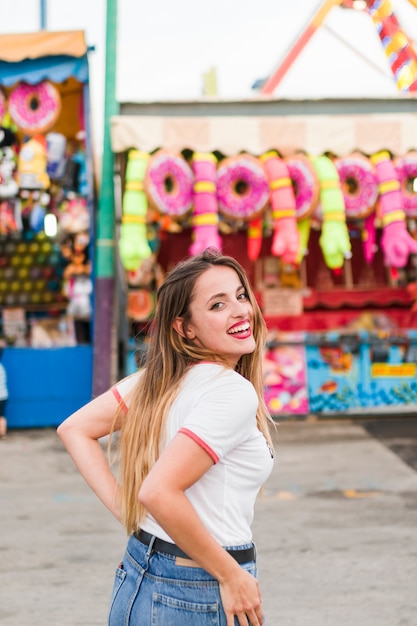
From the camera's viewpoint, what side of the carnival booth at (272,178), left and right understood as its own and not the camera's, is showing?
front

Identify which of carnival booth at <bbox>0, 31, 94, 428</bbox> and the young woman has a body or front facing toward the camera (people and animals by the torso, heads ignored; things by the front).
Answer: the carnival booth

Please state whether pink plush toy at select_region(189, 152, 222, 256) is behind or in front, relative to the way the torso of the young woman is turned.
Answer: in front

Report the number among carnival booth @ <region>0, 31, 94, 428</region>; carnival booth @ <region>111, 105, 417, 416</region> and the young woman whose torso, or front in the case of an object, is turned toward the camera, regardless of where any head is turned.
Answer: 2

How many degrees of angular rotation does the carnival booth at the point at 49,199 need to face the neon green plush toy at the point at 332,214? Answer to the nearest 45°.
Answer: approximately 45° to its left

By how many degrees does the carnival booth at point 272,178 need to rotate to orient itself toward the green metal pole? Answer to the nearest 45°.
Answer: approximately 90° to its right

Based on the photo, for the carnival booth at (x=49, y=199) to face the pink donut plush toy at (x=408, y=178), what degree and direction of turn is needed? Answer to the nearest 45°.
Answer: approximately 90° to its left

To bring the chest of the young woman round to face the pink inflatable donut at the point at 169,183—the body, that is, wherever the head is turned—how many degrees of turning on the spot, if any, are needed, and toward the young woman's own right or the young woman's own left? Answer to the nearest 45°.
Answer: approximately 45° to the young woman's own left

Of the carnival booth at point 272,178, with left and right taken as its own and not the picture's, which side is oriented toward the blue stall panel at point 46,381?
right

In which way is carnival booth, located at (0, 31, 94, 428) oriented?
toward the camera

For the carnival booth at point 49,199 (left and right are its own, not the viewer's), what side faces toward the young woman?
front

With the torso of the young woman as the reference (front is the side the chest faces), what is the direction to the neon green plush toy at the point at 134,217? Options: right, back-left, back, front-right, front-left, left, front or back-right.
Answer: front-left

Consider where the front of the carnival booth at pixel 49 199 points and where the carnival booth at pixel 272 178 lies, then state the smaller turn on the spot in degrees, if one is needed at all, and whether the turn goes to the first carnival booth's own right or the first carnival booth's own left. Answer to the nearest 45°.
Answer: approximately 45° to the first carnival booth's own left

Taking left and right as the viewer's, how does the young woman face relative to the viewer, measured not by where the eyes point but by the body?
facing away from the viewer and to the right of the viewer

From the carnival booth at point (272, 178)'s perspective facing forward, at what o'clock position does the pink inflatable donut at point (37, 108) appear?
The pink inflatable donut is roughly at 3 o'clock from the carnival booth.

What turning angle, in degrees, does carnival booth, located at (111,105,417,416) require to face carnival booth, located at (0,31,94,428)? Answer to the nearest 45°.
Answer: approximately 90° to its right

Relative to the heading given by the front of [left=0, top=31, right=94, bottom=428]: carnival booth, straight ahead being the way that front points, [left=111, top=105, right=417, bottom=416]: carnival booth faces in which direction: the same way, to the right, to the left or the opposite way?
the same way
